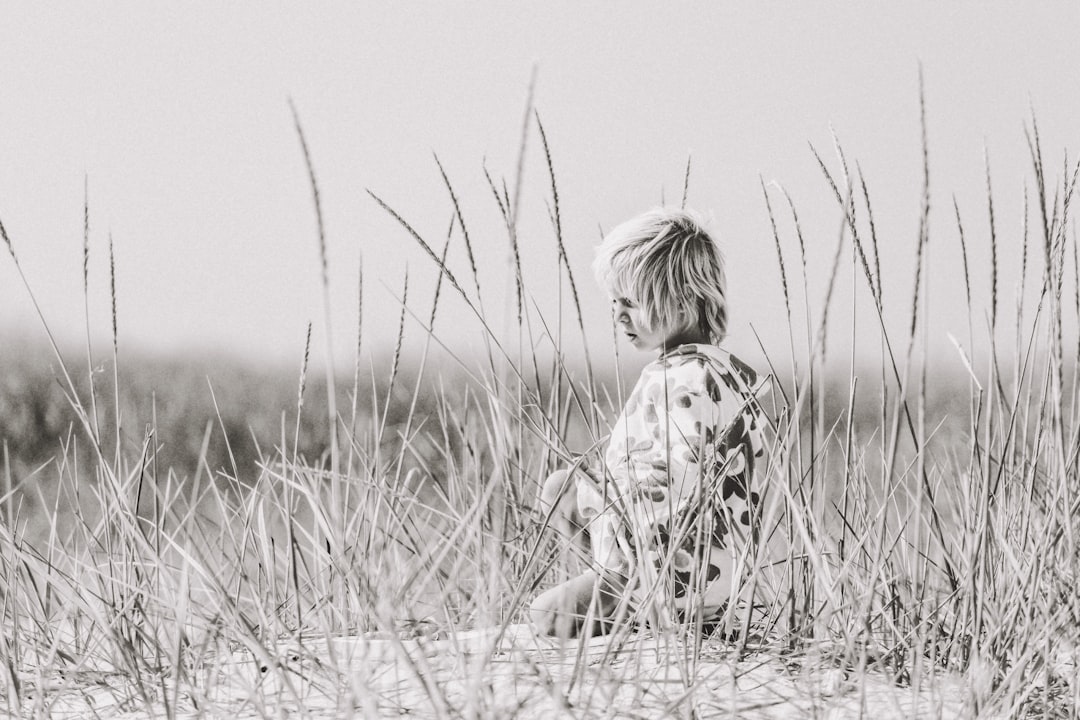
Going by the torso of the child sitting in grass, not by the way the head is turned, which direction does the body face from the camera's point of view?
to the viewer's left
